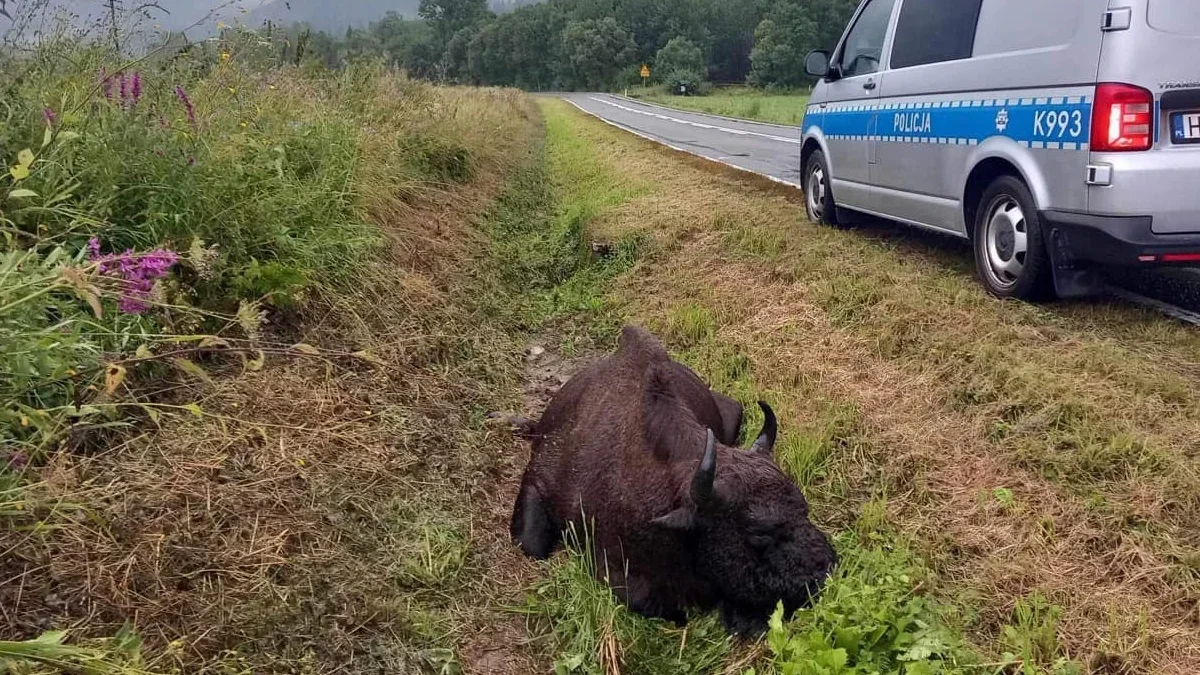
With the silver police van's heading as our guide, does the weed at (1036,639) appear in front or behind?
behind

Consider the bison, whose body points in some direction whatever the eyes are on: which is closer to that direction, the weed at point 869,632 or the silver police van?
the weed

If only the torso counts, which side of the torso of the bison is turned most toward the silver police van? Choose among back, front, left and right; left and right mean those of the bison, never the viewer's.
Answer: left

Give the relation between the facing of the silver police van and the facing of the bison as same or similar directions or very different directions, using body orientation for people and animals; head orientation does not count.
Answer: very different directions

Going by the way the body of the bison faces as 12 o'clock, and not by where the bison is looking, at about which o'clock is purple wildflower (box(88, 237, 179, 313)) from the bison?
The purple wildflower is roughly at 4 o'clock from the bison.

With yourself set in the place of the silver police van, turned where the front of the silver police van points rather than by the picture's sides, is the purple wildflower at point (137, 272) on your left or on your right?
on your left

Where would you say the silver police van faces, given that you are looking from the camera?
facing away from the viewer and to the left of the viewer

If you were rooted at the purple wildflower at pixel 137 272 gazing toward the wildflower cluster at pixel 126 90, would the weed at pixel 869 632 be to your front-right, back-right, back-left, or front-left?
back-right

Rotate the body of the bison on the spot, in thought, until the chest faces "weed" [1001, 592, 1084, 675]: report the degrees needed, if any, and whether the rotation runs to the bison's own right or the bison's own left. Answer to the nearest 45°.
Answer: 0° — it already faces it

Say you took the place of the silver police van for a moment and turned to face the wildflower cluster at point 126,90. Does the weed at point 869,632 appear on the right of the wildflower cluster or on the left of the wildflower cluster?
left

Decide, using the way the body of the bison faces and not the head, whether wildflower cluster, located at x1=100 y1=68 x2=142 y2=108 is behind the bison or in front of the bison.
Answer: behind

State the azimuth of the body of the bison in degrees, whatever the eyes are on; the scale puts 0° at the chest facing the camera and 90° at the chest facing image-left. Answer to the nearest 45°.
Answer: approximately 315°

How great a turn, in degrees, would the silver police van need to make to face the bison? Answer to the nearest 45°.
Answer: approximately 90° to its left

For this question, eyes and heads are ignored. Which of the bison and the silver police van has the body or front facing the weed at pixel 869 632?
the bison

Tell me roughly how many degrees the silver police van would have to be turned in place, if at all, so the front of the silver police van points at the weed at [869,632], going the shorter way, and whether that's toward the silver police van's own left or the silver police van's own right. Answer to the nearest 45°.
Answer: approximately 135° to the silver police van's own left
